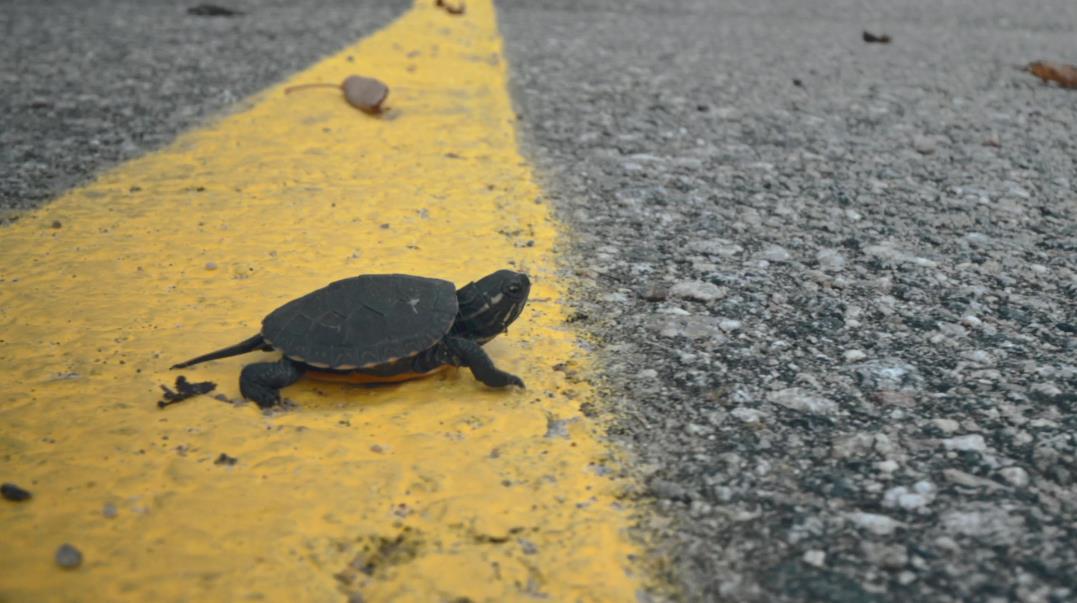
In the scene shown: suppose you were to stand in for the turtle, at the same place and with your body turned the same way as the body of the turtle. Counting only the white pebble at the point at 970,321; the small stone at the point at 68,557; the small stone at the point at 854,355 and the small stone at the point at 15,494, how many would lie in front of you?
2

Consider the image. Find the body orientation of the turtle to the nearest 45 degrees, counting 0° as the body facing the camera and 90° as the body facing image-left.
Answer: approximately 270°

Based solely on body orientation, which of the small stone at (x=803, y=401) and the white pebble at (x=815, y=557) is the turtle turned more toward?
the small stone

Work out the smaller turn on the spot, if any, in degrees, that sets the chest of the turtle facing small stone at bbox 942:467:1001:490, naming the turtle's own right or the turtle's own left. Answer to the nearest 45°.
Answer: approximately 45° to the turtle's own right

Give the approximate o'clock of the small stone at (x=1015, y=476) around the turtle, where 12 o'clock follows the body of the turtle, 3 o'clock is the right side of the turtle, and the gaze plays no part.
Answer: The small stone is roughly at 1 o'clock from the turtle.

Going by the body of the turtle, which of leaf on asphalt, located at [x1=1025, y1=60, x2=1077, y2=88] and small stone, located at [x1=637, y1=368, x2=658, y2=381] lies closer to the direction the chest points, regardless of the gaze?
the small stone

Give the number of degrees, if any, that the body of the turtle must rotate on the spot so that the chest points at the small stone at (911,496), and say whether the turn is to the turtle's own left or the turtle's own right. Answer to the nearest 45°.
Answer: approximately 45° to the turtle's own right

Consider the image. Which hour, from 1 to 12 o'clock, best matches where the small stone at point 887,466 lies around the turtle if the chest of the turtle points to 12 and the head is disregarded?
The small stone is roughly at 1 o'clock from the turtle.

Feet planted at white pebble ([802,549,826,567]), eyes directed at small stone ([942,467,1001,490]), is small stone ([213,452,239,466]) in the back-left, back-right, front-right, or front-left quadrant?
back-left
